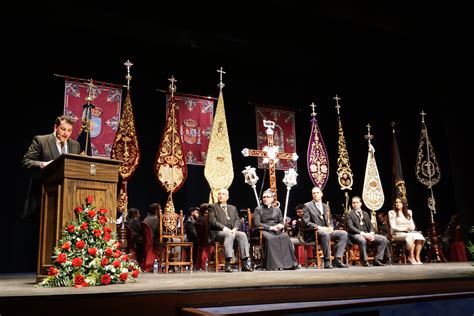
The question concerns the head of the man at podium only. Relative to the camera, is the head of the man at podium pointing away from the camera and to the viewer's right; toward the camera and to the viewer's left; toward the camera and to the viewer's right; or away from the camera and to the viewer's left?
toward the camera and to the viewer's right

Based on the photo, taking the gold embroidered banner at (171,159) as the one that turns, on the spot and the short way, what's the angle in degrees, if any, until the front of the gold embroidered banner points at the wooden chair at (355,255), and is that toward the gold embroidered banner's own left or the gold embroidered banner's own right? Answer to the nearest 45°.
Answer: approximately 90° to the gold embroidered banner's own left

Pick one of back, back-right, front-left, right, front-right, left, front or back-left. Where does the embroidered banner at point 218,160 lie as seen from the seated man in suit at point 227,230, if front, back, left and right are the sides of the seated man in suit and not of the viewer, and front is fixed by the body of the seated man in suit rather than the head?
back-left

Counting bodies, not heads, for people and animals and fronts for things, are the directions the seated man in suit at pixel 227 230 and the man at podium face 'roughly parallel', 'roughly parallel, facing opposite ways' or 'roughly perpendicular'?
roughly parallel

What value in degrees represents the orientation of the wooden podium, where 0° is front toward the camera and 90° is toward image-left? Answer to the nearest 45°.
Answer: approximately 315°

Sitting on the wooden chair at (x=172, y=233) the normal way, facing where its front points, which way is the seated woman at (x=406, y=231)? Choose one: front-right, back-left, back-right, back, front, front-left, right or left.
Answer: front-left

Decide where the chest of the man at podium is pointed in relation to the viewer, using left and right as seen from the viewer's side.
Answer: facing the viewer and to the right of the viewer

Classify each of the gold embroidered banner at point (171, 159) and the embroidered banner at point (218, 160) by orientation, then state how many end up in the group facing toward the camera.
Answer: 2

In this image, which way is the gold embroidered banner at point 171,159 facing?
toward the camera

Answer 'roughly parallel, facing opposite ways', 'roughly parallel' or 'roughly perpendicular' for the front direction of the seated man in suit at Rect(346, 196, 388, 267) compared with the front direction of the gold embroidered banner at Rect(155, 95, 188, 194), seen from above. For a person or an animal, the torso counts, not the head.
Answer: roughly parallel

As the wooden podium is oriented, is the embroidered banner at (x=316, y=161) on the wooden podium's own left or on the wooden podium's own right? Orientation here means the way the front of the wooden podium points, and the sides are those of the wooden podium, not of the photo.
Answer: on the wooden podium's own left

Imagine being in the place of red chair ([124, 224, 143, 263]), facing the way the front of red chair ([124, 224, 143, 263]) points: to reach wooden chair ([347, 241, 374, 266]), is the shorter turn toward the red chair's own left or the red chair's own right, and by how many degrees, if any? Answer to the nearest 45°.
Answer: approximately 45° to the red chair's own left

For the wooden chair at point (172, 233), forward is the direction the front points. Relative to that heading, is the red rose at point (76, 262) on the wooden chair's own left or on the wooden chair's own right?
on the wooden chair's own right

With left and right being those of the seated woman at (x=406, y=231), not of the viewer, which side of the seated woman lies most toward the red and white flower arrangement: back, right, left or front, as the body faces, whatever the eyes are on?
right

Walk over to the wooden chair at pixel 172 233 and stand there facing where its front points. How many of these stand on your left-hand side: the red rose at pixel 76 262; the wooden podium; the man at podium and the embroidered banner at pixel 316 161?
1
